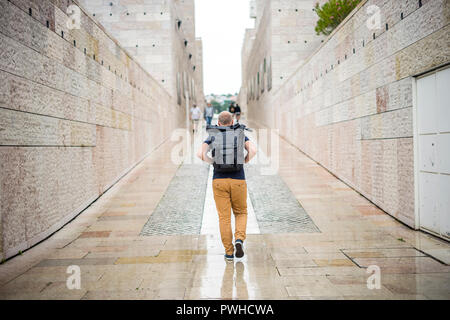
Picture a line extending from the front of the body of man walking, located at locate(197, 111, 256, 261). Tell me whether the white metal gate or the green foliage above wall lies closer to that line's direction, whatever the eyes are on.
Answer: the green foliage above wall

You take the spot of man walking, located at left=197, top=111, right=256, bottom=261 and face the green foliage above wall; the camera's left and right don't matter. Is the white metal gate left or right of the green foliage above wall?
right

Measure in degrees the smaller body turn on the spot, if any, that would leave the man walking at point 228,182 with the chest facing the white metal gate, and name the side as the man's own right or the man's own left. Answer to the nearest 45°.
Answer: approximately 90° to the man's own right

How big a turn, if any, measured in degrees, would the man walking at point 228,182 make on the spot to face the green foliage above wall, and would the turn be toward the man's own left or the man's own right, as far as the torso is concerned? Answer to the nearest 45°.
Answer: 0° — they already face it

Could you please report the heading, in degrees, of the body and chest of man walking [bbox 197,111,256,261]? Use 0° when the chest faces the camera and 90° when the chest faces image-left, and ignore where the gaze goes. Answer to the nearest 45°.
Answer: approximately 180°
